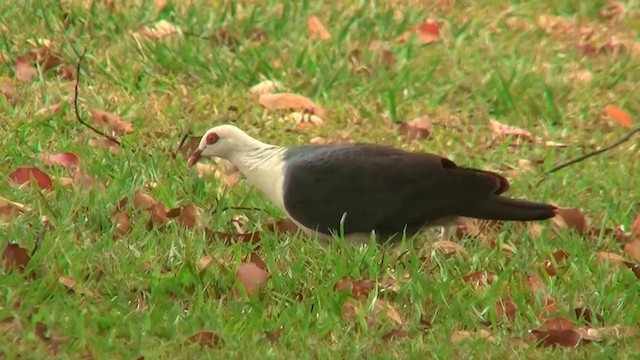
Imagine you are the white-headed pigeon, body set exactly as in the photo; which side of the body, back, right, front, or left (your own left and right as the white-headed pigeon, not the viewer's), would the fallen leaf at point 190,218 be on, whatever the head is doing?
front

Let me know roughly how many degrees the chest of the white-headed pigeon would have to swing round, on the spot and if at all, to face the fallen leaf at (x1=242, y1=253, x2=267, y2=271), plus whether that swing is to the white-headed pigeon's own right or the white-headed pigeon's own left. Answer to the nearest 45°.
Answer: approximately 45° to the white-headed pigeon's own left

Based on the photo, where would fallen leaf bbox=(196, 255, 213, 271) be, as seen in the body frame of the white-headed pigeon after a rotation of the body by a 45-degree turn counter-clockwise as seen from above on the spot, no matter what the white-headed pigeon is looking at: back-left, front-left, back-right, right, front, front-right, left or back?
front

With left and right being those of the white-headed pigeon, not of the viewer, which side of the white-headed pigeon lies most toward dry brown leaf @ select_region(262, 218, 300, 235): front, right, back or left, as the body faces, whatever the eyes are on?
front

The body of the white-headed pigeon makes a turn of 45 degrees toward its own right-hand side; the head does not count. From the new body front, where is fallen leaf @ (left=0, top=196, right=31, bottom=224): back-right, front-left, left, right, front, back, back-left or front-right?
front-left

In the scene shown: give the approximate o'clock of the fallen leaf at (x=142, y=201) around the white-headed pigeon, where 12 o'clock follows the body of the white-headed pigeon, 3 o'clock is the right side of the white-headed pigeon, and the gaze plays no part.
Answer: The fallen leaf is roughly at 12 o'clock from the white-headed pigeon.

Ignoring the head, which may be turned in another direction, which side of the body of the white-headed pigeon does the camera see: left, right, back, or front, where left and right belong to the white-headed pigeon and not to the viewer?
left

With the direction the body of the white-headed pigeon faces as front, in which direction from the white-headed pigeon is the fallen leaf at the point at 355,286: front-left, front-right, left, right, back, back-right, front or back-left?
left

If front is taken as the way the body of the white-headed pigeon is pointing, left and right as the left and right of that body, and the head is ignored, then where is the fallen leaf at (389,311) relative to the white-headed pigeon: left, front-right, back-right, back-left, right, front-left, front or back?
left

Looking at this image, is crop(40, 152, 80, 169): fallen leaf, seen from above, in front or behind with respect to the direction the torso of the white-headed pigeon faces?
in front
